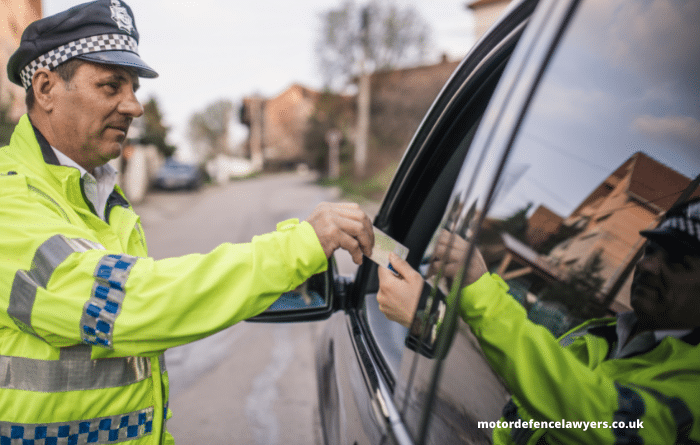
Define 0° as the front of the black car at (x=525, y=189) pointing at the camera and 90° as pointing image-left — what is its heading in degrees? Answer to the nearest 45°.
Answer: approximately 135°

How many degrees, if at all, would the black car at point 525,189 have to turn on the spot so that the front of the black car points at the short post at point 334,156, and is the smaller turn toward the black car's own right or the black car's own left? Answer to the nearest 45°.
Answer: approximately 45° to the black car's own right

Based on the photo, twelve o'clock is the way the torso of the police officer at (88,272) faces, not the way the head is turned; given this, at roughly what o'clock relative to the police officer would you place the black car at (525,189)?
The black car is roughly at 12 o'clock from the police officer.

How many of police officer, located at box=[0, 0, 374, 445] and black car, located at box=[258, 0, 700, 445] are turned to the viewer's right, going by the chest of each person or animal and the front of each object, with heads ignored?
1

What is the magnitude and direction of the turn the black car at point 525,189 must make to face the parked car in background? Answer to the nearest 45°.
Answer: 0° — it already faces it

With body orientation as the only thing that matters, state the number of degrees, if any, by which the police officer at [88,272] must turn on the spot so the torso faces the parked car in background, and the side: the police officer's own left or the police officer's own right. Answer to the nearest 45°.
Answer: approximately 90° to the police officer's own left

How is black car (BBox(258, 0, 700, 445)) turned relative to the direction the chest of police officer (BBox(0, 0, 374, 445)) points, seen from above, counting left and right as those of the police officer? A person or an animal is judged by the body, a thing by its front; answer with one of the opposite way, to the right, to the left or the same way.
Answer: to the left

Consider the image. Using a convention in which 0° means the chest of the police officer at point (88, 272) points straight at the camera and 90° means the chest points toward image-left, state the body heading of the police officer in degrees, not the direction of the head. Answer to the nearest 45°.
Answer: approximately 270°

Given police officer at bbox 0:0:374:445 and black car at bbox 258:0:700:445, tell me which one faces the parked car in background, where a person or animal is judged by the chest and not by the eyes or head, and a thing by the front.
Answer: the black car
